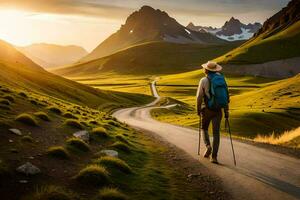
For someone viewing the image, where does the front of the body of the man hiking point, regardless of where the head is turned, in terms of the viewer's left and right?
facing away from the viewer and to the left of the viewer

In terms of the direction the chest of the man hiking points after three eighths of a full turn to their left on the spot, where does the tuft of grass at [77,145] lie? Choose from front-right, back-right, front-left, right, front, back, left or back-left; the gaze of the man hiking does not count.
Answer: right

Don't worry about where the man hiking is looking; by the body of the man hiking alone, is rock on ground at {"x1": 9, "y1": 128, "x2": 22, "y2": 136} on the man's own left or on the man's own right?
on the man's own left

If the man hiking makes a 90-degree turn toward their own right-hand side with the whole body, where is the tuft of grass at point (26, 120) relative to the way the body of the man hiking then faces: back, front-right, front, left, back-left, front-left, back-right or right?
back-left

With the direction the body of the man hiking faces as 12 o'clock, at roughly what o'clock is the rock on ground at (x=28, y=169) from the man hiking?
The rock on ground is roughly at 9 o'clock from the man hiking.

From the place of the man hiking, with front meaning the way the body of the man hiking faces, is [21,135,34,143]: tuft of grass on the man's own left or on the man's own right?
on the man's own left

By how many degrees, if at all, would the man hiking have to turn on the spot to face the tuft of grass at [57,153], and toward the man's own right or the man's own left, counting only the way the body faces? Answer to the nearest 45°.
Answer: approximately 90° to the man's own left

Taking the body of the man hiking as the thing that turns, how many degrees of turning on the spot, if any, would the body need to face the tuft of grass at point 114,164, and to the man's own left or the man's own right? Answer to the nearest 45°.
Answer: approximately 90° to the man's own left

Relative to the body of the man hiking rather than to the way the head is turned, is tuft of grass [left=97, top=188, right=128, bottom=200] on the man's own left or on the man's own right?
on the man's own left

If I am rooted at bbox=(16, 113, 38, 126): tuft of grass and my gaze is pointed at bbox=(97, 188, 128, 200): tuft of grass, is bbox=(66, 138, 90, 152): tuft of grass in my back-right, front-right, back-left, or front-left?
front-left
